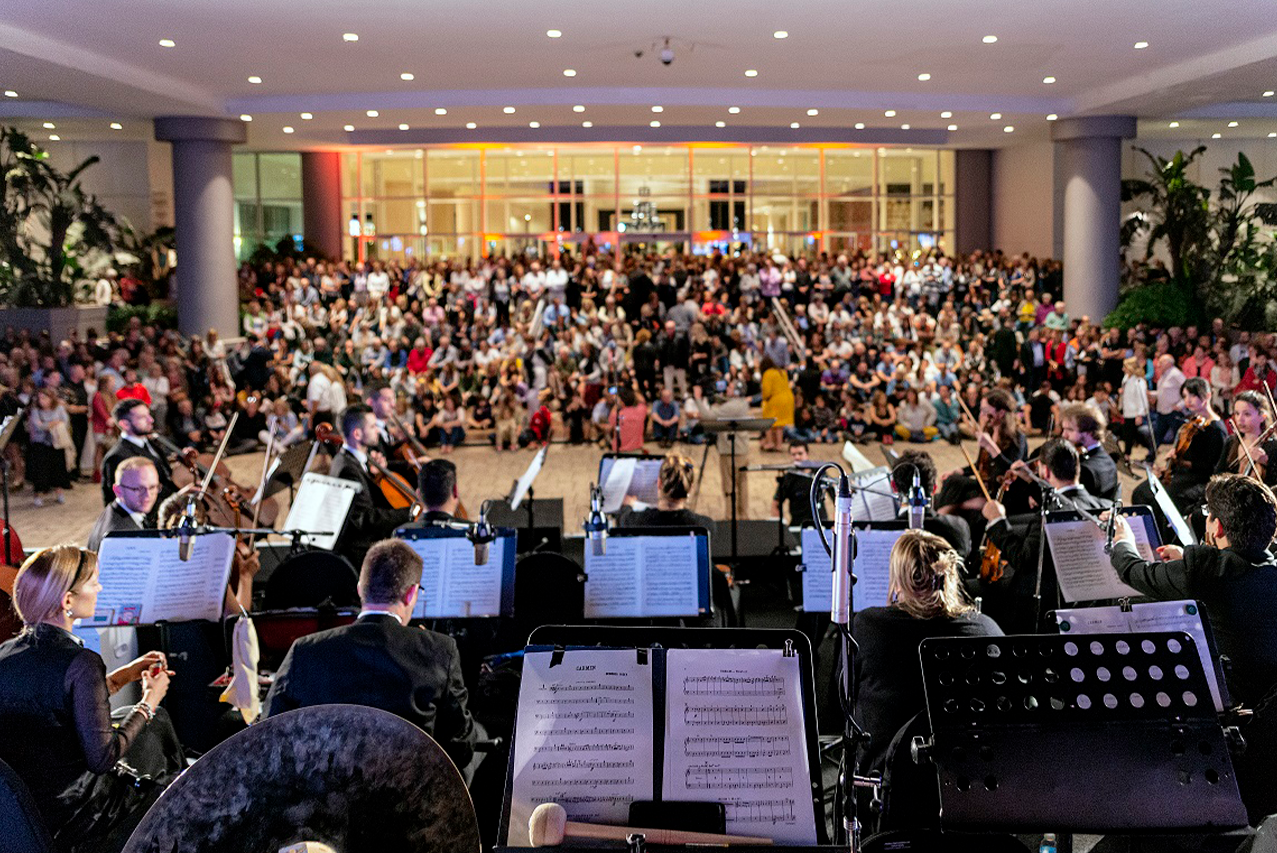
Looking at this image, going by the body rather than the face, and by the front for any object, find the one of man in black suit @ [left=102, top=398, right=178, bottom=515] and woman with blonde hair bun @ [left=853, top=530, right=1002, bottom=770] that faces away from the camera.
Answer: the woman with blonde hair bun

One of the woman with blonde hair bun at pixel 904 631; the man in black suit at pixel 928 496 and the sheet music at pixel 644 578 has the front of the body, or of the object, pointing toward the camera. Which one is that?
the sheet music

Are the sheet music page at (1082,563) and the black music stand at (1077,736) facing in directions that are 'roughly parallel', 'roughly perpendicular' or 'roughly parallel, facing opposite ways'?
roughly parallel

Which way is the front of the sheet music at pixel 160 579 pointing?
toward the camera

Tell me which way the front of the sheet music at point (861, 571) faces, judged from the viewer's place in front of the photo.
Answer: facing the viewer

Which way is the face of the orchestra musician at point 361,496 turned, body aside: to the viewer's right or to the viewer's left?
to the viewer's right

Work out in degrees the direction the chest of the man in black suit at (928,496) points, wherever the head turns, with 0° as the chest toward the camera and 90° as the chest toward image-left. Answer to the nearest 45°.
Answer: approximately 180°

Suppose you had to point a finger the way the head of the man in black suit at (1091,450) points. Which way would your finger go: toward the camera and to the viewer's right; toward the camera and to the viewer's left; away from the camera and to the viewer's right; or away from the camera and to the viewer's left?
toward the camera and to the viewer's left

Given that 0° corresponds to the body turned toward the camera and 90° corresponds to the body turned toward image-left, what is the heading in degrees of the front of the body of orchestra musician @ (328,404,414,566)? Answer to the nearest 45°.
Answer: approximately 270°

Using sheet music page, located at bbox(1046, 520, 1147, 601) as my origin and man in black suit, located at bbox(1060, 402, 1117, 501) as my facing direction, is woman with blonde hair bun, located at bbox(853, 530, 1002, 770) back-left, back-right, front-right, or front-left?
back-left

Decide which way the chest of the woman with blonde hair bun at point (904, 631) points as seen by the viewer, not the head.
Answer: away from the camera

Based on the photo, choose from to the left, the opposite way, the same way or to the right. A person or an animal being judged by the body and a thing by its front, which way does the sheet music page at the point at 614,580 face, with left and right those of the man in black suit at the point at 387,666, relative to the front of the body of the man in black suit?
the opposite way

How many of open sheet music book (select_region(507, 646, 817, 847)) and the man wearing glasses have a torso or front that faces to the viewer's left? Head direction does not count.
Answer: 0

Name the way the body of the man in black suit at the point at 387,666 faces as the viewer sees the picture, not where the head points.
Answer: away from the camera

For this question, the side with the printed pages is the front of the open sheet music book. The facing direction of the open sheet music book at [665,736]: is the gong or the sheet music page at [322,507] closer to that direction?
the gong

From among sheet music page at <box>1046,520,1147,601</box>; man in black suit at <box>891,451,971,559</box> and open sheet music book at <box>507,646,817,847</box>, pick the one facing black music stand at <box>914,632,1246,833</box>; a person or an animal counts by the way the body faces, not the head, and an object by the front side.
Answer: the sheet music page

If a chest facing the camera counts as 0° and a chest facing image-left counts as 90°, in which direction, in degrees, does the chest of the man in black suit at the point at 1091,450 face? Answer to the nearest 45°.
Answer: approximately 90°

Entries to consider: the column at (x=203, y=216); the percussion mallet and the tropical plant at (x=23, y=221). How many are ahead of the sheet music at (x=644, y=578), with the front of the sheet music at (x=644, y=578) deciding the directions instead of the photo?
1
